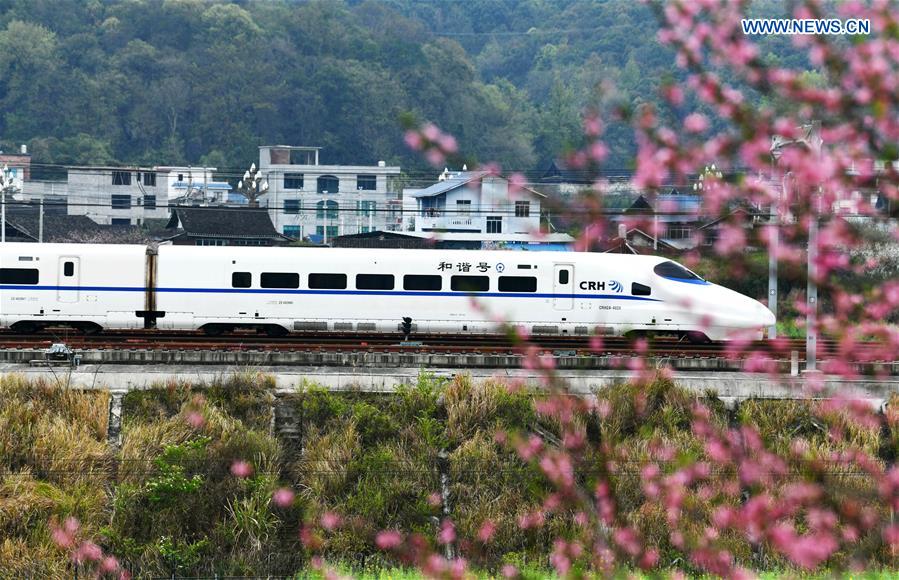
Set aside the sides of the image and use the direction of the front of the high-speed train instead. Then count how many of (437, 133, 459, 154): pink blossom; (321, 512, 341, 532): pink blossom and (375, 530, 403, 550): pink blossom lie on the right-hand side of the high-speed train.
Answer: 3

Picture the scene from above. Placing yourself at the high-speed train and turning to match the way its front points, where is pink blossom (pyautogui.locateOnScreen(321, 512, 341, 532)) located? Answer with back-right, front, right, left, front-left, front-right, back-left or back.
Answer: right

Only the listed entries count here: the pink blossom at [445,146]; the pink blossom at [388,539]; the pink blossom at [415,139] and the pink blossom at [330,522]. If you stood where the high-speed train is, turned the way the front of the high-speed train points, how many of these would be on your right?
4

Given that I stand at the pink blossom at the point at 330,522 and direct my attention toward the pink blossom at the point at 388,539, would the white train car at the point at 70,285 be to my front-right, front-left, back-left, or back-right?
back-left

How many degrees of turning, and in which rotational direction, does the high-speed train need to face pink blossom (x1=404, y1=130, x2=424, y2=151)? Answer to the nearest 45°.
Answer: approximately 90° to its right

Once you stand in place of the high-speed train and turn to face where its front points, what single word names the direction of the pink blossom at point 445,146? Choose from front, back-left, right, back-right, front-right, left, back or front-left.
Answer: right

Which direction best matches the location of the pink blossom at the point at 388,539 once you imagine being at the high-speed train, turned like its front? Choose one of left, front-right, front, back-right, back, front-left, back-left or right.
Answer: right

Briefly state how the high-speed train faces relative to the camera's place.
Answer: facing to the right of the viewer
